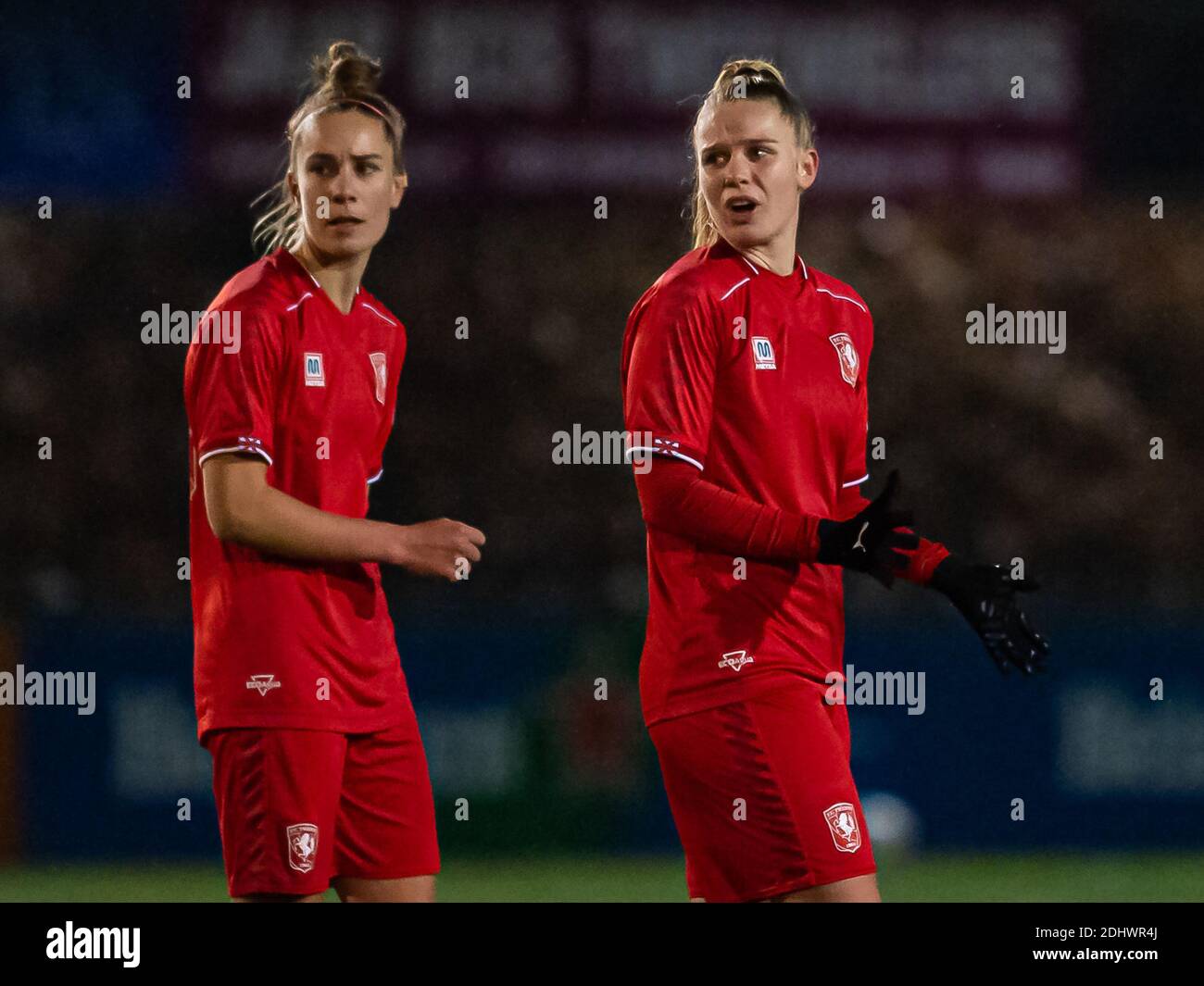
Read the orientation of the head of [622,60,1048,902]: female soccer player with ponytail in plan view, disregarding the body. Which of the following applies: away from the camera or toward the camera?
toward the camera

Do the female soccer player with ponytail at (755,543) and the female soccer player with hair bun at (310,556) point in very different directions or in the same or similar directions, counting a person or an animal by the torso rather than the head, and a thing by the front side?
same or similar directions

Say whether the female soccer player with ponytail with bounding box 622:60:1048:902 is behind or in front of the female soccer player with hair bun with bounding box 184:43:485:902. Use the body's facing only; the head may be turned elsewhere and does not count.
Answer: in front

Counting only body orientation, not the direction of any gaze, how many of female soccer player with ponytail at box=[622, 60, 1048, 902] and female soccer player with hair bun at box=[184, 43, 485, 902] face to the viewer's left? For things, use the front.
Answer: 0
